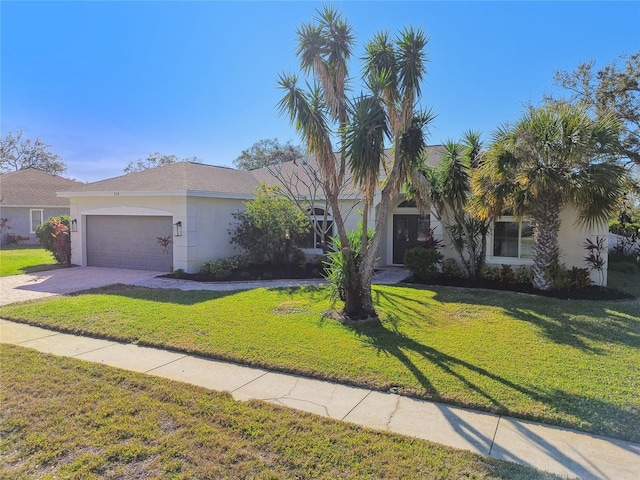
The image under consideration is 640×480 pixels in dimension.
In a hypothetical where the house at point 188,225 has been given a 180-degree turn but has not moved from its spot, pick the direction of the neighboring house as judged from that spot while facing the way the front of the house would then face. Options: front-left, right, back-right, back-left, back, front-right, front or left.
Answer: front-left

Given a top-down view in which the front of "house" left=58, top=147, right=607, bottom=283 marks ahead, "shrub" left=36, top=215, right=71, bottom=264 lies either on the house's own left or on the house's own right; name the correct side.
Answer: on the house's own right

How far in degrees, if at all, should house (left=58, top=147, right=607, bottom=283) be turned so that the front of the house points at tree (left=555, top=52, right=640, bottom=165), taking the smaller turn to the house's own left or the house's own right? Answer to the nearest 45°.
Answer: approximately 90° to the house's own left

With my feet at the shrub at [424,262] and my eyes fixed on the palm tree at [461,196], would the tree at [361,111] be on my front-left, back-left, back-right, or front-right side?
back-right

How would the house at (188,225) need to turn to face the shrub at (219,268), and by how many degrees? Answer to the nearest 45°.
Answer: approximately 45° to its left

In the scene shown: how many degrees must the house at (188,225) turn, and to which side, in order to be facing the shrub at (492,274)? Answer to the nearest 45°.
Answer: approximately 90° to its left

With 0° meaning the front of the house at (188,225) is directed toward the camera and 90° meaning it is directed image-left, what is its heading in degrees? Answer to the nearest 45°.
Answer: approximately 0°

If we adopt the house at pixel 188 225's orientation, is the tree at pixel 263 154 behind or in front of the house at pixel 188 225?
behind
